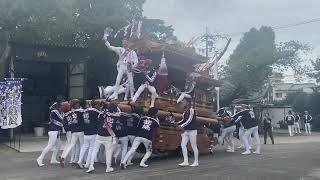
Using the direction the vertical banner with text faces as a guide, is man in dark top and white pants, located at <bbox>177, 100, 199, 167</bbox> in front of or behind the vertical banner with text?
in front

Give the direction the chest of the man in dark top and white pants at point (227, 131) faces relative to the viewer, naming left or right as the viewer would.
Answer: facing to the left of the viewer

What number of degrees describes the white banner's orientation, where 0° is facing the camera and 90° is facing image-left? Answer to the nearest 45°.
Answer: approximately 0°
